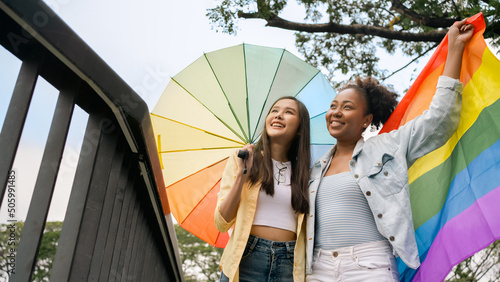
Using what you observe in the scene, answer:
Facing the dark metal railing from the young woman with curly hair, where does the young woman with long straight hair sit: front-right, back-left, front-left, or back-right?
front-right

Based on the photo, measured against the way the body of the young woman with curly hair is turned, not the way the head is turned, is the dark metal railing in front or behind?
in front

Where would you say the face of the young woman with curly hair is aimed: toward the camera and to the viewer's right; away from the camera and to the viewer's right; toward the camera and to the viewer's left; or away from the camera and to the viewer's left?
toward the camera and to the viewer's left

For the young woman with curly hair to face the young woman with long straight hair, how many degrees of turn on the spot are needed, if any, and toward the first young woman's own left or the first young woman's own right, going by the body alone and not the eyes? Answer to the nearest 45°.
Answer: approximately 45° to the first young woman's own right

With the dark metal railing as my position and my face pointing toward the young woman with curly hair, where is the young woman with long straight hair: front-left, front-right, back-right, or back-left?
front-left

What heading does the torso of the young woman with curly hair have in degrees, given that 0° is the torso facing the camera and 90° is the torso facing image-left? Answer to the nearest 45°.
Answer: approximately 45°
